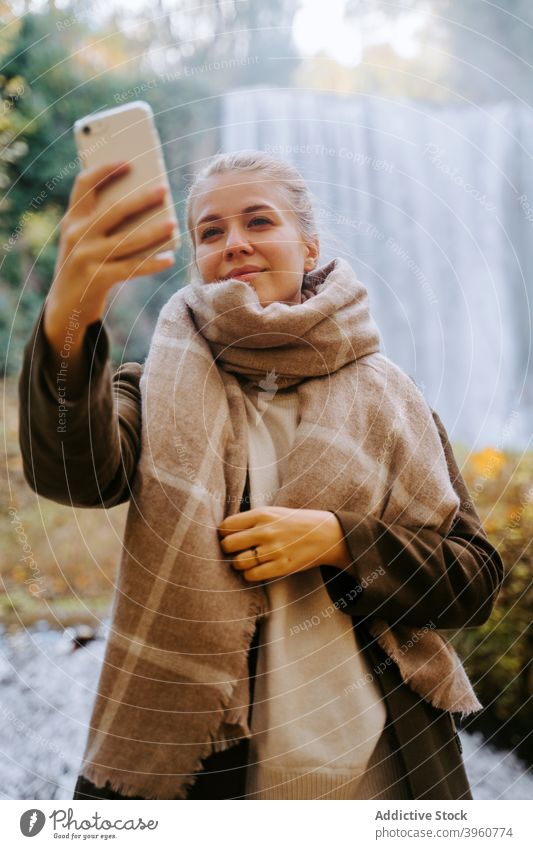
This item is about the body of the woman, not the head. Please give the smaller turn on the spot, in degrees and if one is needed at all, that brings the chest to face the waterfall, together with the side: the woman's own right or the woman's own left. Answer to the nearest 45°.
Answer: approximately 135° to the woman's own left

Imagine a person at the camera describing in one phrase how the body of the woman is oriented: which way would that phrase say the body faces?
toward the camera

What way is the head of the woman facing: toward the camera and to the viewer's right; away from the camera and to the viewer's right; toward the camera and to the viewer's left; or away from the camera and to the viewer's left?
toward the camera and to the viewer's left
